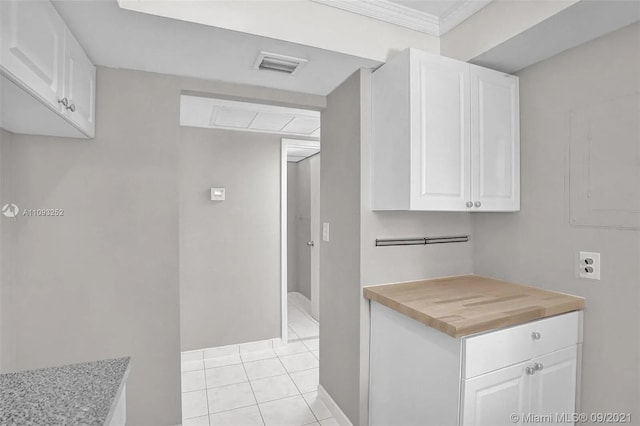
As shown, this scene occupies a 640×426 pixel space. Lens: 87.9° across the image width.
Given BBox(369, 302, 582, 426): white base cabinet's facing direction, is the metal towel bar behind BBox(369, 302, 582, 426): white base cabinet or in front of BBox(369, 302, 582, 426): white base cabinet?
behind

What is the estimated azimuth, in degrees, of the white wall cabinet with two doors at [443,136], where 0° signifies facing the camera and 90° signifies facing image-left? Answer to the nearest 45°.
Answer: approximately 315°

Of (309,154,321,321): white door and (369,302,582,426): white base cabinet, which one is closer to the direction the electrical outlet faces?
the white base cabinet

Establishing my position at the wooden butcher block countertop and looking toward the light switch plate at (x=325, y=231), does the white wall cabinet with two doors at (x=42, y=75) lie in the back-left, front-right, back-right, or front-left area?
front-left

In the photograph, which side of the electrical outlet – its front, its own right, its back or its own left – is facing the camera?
front

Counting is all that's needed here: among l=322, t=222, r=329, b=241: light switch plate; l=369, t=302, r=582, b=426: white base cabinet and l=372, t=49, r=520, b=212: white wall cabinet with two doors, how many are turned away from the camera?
0

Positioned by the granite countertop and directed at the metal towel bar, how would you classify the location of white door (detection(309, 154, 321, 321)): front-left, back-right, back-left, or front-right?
front-left

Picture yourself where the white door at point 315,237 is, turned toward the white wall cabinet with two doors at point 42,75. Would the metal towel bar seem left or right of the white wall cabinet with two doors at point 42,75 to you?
left

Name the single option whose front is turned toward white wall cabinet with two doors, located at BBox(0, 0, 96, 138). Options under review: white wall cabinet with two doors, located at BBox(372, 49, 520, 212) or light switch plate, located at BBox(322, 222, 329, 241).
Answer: the light switch plate

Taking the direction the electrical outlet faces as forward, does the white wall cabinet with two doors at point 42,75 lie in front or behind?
in front

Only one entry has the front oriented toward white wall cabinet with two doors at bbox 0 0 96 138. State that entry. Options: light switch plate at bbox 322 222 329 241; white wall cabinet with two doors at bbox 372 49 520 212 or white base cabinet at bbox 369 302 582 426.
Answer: the light switch plate

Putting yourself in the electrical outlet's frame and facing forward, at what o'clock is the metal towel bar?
The metal towel bar is roughly at 3 o'clock from the electrical outlet.

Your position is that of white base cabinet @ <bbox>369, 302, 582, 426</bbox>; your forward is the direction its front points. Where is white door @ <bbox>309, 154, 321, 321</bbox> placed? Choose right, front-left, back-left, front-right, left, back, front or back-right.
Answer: back

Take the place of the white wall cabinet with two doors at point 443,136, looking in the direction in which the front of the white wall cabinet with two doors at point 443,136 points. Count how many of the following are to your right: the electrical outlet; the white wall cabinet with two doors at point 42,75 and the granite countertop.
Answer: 2

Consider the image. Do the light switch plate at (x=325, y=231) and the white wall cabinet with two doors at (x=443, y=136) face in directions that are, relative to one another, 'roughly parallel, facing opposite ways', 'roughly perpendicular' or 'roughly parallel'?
roughly perpendicular

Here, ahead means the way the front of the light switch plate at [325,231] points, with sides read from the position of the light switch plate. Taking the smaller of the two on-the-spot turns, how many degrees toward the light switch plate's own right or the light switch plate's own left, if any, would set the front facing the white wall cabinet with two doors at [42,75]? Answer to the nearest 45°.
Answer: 0° — it already faces it

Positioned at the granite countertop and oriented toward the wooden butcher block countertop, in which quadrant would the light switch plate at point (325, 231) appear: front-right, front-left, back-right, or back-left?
front-left
